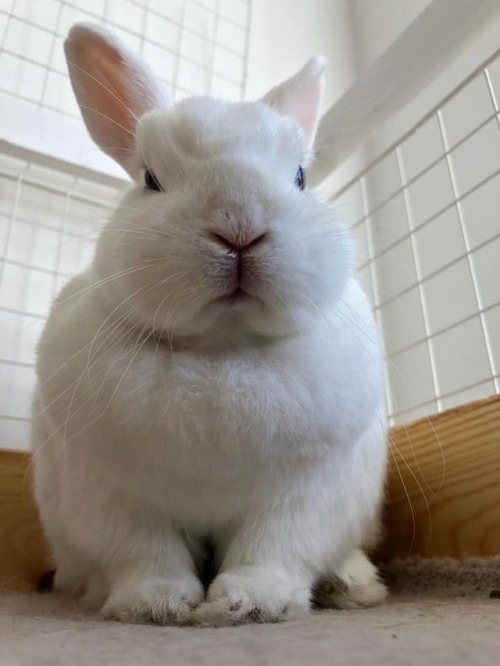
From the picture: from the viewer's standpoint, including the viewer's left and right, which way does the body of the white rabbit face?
facing the viewer

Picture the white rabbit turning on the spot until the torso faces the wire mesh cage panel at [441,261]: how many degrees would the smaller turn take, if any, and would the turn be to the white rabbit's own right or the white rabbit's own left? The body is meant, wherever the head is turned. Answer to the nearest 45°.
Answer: approximately 135° to the white rabbit's own left
